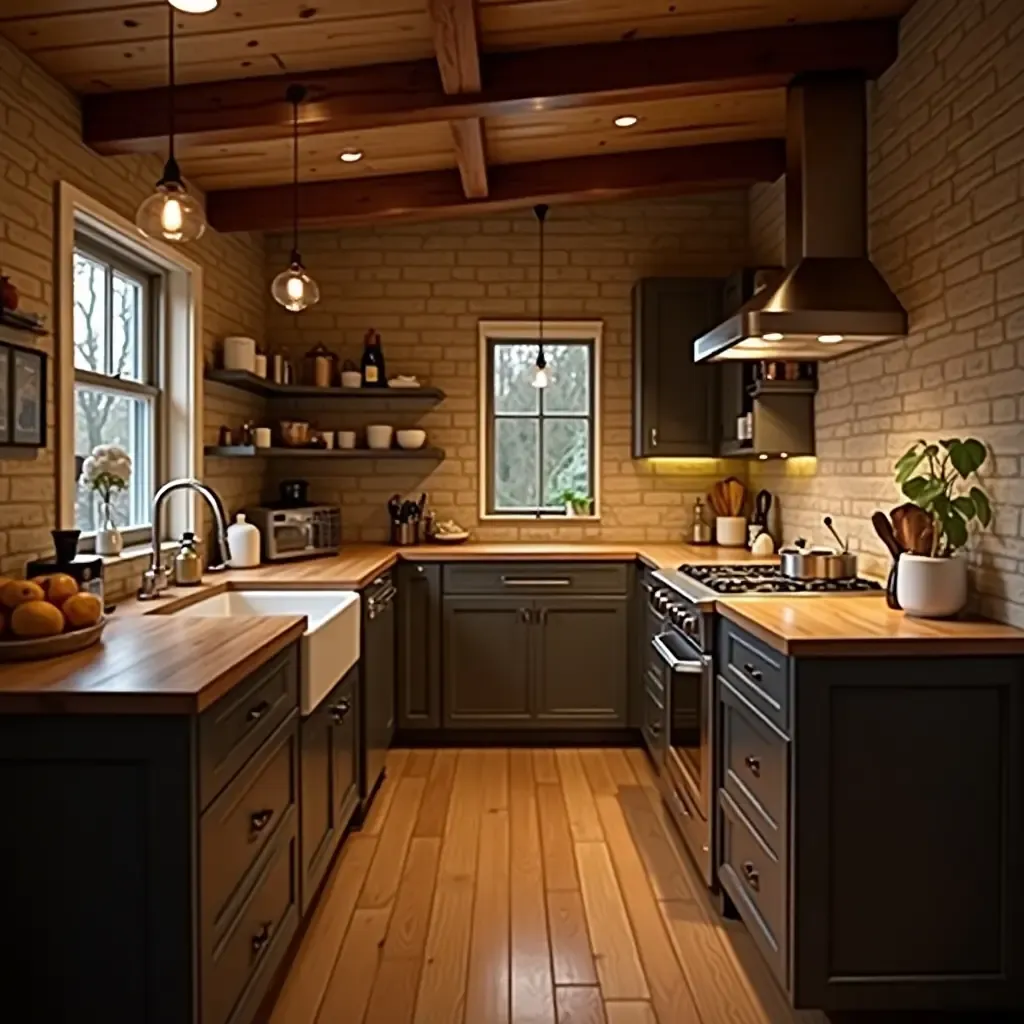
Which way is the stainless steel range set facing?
to the viewer's left

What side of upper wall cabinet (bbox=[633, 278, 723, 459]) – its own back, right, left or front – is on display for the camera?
front

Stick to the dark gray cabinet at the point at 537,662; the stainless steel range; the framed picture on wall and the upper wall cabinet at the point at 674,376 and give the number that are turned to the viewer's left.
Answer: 1

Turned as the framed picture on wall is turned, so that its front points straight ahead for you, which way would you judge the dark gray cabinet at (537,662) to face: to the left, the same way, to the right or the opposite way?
to the right

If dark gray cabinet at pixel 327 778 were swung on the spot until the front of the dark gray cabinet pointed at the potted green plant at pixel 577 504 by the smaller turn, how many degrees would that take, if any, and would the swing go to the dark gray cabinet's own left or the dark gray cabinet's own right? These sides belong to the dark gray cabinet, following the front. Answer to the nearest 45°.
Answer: approximately 45° to the dark gray cabinet's own left

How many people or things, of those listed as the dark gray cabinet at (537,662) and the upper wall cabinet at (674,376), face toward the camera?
2

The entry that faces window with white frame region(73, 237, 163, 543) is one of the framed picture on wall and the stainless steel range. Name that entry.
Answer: the stainless steel range

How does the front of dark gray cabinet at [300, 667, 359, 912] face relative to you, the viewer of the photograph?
facing to the right of the viewer

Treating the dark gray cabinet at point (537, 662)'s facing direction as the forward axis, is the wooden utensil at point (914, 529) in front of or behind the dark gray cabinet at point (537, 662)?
in front

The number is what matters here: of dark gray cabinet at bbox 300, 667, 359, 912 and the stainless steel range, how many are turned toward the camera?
0

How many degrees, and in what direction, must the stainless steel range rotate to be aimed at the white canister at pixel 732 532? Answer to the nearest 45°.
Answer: approximately 90° to its right

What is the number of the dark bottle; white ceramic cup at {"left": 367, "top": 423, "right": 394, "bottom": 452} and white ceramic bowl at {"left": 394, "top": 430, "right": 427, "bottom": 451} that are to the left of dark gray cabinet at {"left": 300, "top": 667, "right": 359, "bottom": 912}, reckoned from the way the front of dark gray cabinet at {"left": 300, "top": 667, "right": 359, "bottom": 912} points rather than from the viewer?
3

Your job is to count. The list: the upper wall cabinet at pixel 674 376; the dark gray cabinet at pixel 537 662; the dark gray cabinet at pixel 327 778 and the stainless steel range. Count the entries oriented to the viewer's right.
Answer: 1

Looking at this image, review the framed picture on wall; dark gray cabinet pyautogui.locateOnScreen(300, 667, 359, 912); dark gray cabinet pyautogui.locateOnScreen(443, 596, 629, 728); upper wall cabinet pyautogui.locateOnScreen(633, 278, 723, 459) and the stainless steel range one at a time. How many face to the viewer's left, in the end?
1

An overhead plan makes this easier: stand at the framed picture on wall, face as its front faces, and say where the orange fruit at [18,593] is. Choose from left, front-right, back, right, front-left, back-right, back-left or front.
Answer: front-right

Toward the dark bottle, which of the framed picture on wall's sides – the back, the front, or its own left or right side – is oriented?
left
